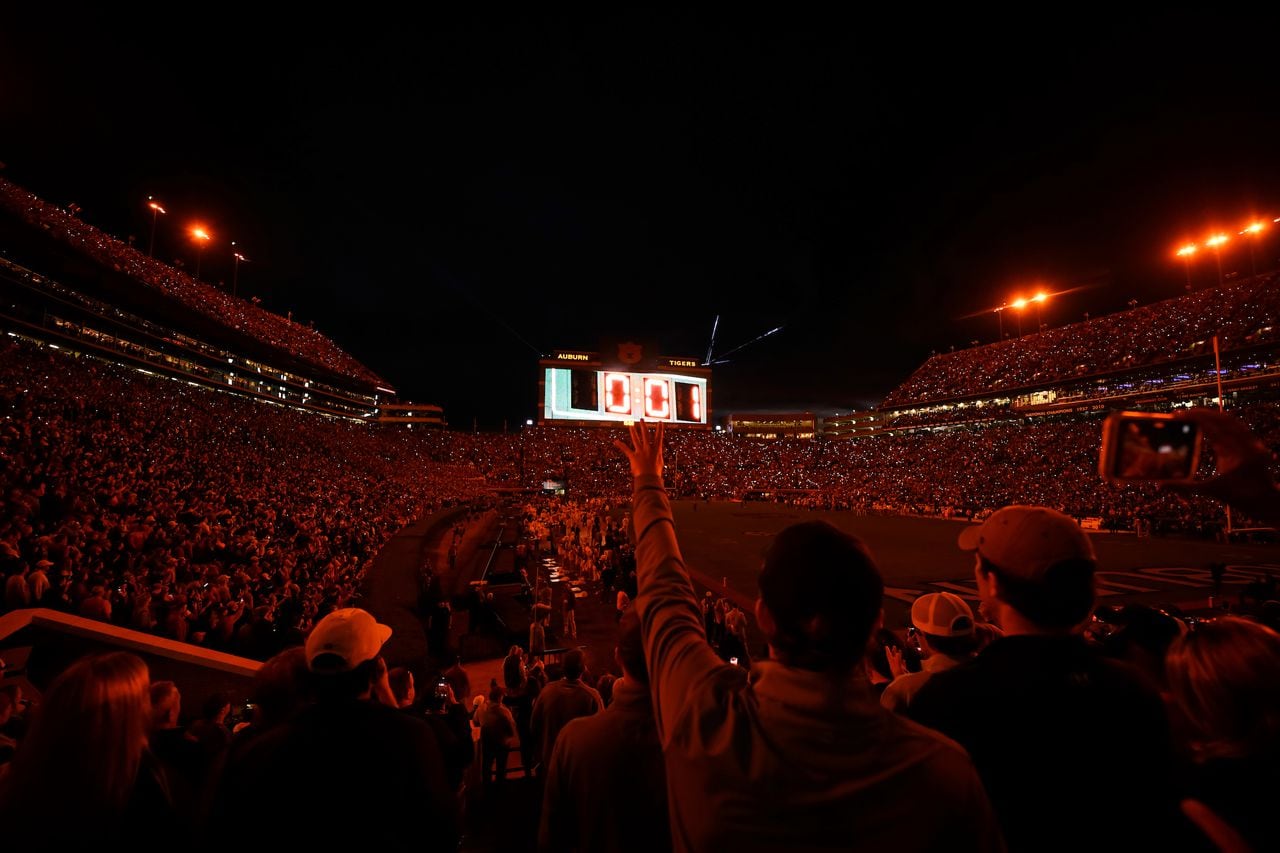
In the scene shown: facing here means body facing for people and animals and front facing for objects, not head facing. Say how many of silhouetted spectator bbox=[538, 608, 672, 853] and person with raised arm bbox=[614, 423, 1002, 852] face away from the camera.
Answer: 2

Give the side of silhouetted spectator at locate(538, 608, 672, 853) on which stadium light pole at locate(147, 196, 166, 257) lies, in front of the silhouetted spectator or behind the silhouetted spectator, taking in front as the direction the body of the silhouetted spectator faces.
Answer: in front

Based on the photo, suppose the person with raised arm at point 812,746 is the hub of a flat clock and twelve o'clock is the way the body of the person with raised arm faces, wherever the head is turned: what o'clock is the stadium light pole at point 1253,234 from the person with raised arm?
The stadium light pole is roughly at 1 o'clock from the person with raised arm.

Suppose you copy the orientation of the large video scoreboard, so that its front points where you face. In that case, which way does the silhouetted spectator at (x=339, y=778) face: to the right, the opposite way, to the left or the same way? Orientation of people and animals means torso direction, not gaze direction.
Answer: the opposite way

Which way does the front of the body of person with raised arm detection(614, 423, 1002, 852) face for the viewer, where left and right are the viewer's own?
facing away from the viewer

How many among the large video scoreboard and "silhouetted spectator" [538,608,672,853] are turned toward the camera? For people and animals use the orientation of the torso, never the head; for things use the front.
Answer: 1

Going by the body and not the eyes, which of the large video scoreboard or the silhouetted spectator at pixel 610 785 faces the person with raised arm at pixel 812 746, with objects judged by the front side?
the large video scoreboard

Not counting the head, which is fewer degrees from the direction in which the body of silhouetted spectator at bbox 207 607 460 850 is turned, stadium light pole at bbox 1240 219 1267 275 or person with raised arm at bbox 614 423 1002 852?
the stadium light pole

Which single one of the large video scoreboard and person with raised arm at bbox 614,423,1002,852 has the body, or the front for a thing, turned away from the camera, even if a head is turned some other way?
the person with raised arm

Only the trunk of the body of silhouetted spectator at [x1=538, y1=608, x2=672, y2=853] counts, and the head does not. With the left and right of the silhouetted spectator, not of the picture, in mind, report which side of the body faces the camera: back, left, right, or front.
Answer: back

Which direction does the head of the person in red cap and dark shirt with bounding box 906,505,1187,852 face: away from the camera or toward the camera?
away from the camera

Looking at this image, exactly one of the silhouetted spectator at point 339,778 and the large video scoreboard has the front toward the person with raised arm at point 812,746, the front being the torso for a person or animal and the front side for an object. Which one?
the large video scoreboard

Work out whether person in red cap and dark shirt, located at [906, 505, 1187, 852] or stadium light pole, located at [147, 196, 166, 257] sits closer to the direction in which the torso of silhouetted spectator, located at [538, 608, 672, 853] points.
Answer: the stadium light pole

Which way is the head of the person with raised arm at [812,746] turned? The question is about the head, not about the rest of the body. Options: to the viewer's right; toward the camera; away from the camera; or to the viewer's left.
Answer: away from the camera
